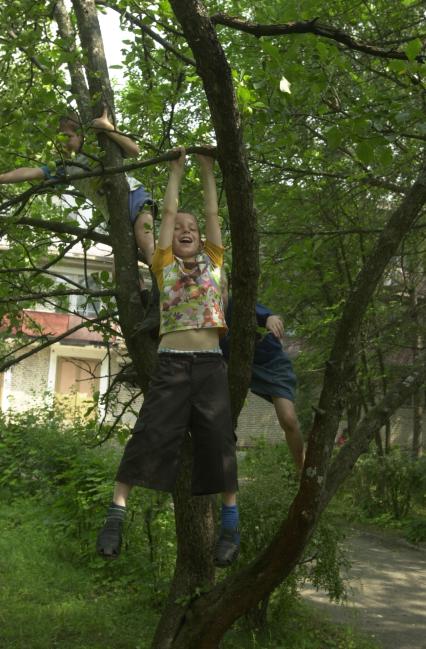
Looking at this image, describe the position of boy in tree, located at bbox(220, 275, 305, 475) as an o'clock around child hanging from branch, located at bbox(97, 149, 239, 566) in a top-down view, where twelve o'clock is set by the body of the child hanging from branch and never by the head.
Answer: The boy in tree is roughly at 7 o'clock from the child hanging from branch.

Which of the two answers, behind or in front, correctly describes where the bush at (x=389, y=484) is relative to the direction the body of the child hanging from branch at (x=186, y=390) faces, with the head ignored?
behind

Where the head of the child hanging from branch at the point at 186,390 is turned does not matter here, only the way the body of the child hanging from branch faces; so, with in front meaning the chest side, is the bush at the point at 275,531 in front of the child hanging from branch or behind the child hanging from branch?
behind

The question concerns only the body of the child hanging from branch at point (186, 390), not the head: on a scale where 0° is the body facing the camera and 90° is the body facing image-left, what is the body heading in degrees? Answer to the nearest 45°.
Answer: approximately 0°

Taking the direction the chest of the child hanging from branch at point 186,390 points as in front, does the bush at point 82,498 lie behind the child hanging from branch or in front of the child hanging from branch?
behind
